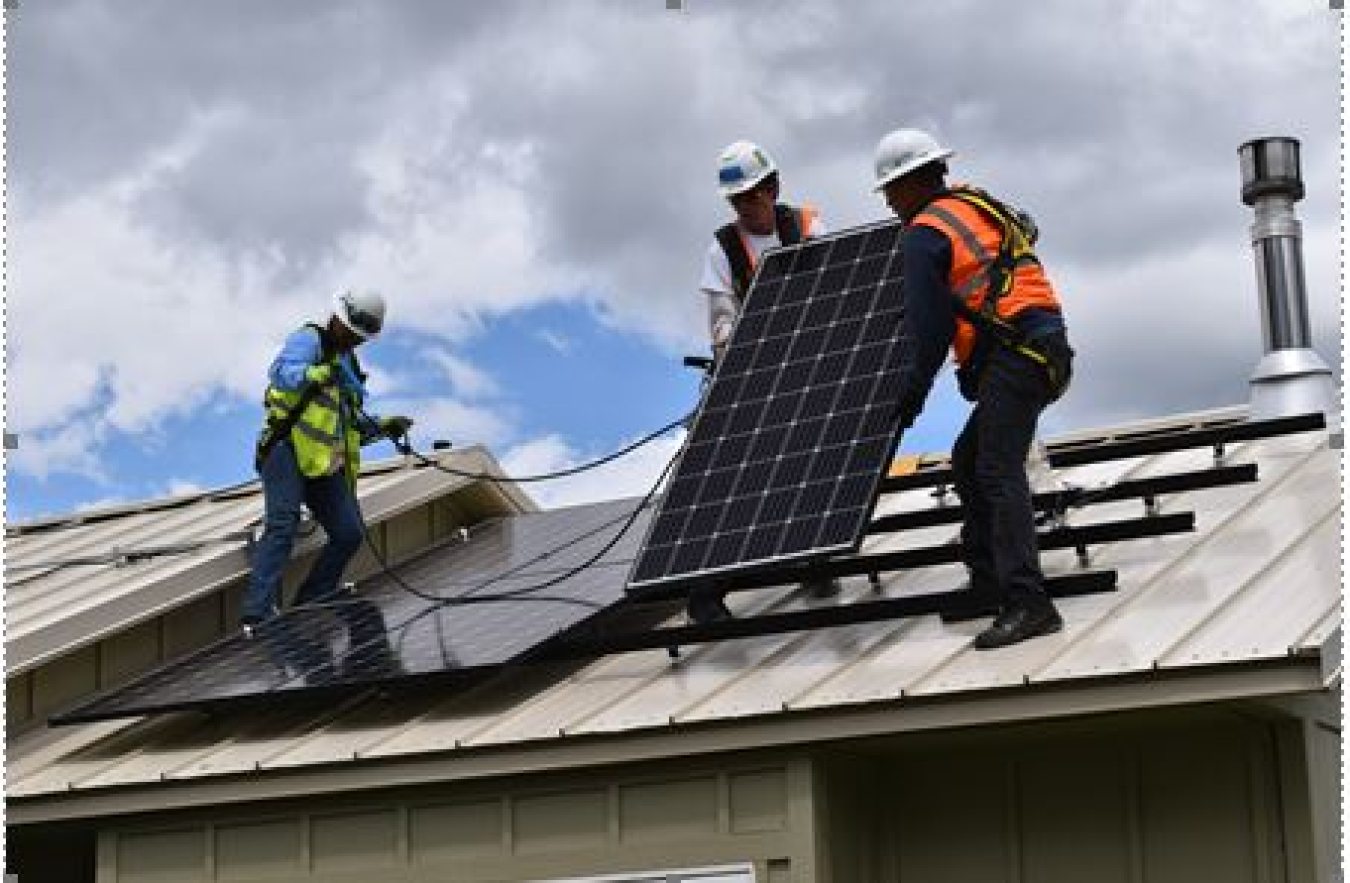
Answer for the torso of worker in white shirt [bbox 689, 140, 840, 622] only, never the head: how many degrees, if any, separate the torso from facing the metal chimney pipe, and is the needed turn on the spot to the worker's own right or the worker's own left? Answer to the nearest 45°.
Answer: approximately 135° to the worker's own left

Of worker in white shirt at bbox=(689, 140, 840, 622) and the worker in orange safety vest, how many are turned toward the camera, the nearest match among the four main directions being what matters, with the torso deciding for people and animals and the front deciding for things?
1

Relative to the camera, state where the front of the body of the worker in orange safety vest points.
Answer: to the viewer's left

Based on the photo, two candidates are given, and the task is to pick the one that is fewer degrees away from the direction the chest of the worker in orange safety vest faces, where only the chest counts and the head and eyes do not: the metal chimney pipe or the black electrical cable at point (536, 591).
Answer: the black electrical cable

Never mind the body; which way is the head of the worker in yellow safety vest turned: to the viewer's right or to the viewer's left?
to the viewer's right

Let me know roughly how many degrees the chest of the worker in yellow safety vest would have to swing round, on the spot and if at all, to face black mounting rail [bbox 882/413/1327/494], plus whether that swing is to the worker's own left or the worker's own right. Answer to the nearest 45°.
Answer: approximately 45° to the worker's own left

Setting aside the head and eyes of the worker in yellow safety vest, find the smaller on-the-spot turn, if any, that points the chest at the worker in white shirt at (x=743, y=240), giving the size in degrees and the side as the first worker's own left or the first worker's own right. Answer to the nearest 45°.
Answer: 0° — they already face them

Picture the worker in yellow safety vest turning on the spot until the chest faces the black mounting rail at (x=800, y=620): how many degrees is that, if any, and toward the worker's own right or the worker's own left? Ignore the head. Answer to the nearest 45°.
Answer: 0° — they already face it

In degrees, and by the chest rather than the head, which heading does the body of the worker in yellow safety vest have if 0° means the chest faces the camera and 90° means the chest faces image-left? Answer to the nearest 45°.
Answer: approximately 315°

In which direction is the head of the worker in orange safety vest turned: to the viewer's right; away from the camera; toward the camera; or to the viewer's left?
to the viewer's left

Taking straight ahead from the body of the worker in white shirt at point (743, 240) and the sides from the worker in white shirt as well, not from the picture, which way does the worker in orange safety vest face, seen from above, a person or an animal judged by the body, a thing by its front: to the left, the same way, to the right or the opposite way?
to the right
